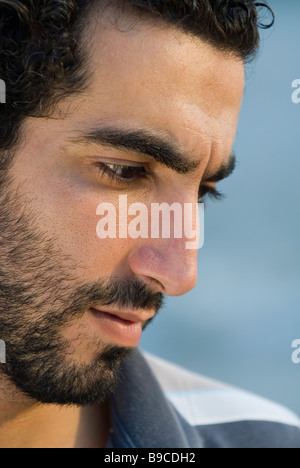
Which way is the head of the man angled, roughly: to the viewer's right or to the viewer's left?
to the viewer's right

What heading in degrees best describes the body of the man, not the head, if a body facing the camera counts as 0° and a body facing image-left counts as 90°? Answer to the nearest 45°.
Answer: approximately 315°
